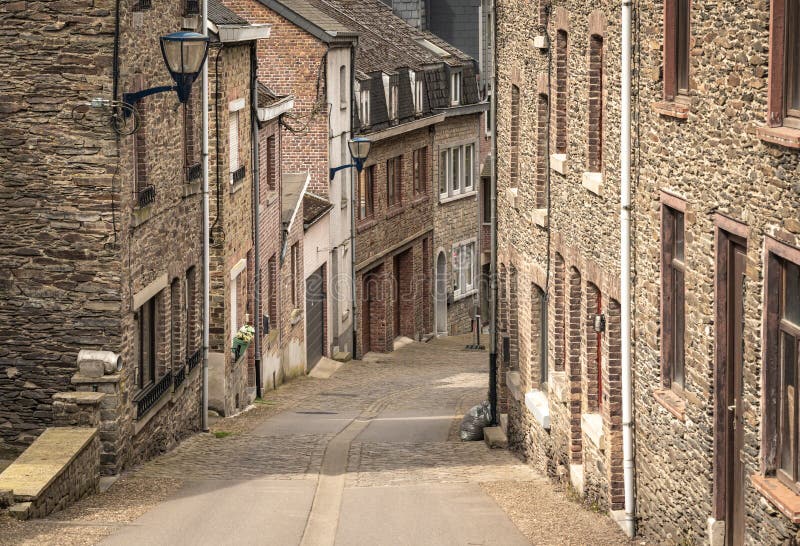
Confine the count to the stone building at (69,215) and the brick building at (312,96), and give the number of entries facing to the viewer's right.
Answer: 2

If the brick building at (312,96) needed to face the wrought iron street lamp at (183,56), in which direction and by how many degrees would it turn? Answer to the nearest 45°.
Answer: approximately 90° to its right

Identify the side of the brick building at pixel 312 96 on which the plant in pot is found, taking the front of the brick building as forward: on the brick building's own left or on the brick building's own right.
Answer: on the brick building's own right

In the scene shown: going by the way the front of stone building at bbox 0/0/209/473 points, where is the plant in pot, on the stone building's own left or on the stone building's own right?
on the stone building's own left

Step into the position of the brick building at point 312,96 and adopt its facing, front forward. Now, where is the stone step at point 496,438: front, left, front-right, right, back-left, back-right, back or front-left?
right

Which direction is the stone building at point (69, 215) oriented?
to the viewer's right

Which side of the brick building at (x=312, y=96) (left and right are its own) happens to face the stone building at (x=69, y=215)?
right

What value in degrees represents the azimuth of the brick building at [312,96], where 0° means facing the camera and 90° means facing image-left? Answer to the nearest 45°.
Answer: approximately 270°

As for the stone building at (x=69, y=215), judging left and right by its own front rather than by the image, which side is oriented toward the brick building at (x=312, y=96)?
left
